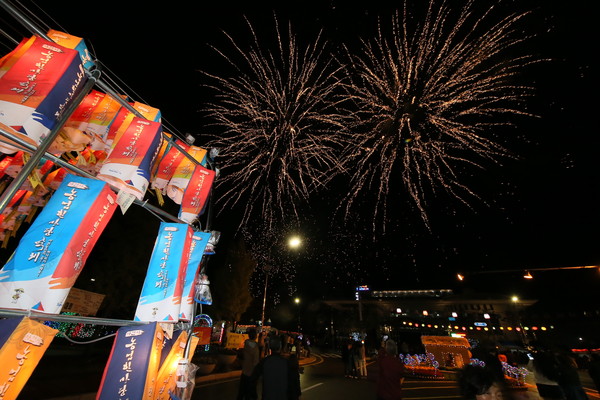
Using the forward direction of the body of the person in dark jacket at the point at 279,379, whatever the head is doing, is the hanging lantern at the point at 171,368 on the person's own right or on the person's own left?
on the person's own left

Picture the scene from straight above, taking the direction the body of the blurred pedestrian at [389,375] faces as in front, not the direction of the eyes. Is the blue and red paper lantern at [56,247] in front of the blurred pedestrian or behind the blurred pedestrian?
behind

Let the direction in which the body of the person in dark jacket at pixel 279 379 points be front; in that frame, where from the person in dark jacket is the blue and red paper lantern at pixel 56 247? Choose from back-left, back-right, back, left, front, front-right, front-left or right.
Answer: back-left

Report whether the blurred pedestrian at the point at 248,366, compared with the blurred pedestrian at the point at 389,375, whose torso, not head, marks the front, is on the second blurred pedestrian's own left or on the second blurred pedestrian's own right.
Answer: on the second blurred pedestrian's own left

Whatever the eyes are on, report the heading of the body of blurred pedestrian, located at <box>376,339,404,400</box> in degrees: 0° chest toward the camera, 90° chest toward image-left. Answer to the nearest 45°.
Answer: approximately 180°

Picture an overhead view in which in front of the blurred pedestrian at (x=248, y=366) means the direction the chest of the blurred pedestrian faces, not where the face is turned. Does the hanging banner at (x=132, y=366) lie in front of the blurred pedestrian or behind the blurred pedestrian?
behind

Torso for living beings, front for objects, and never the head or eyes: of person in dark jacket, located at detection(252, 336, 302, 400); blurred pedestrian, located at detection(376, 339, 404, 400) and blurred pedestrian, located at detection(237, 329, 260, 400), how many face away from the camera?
3

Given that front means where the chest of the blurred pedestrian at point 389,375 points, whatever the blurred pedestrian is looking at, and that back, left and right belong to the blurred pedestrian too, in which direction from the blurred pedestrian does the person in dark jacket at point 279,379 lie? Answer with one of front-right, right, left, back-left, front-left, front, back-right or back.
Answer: back-left

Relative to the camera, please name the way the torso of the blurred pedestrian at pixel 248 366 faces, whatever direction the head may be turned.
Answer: away from the camera

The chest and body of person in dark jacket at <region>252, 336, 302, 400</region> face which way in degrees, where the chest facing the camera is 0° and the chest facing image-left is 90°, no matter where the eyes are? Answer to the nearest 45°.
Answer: approximately 180°
